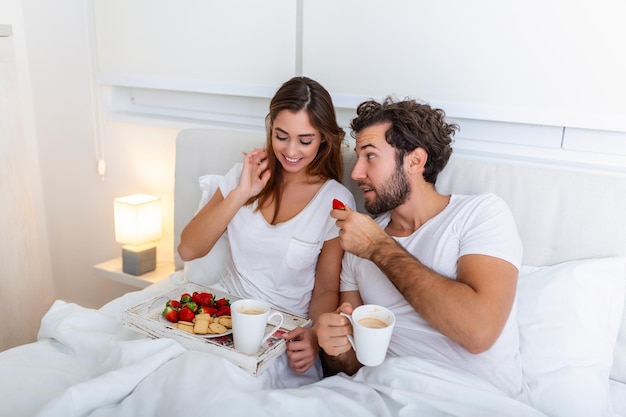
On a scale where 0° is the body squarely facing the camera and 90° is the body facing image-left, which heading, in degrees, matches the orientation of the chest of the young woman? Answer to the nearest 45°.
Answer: approximately 0°

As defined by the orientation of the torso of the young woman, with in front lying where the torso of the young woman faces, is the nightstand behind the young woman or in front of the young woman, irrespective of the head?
behind

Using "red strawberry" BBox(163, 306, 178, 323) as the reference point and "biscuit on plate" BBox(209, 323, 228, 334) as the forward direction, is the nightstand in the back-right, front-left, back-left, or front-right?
back-left

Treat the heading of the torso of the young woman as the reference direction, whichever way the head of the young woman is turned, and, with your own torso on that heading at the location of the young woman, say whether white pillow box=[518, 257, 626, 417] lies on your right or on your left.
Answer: on your left
